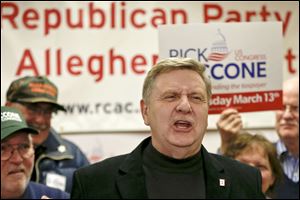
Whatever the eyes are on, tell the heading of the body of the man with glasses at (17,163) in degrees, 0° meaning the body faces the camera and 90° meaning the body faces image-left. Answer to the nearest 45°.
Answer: approximately 315°

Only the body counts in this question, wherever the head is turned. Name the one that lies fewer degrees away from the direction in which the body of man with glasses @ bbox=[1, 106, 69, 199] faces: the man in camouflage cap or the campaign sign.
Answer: the campaign sign

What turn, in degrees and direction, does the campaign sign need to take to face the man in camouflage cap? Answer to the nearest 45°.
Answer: approximately 90° to its right

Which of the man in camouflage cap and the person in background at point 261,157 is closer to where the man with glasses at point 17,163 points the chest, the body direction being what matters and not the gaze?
the person in background

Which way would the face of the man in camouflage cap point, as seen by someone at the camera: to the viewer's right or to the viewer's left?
to the viewer's right

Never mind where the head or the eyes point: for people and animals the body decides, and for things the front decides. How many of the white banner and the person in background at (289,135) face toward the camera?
2
